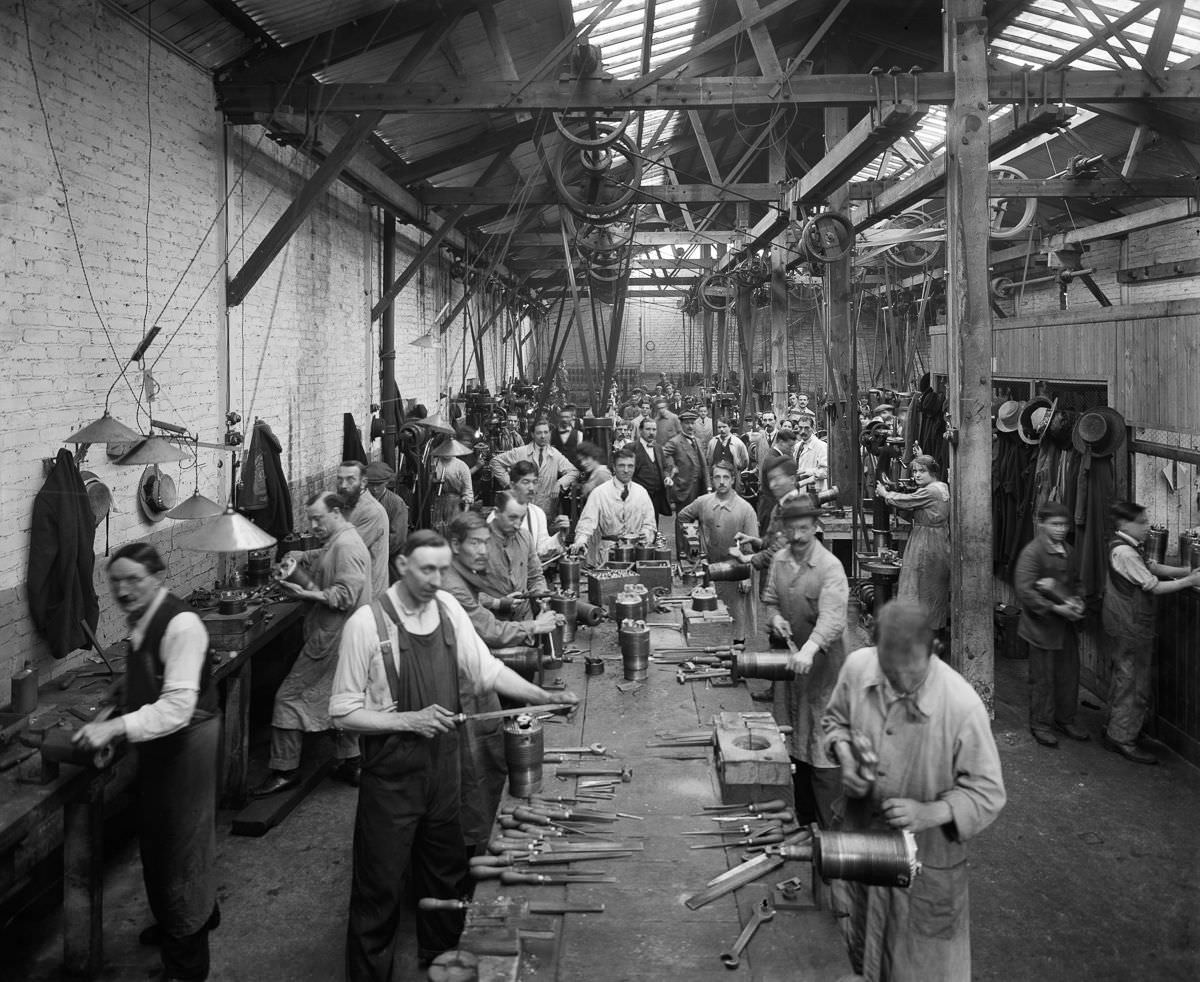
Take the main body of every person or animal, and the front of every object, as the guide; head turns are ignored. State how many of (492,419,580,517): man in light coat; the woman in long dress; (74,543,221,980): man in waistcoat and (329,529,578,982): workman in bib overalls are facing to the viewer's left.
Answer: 2

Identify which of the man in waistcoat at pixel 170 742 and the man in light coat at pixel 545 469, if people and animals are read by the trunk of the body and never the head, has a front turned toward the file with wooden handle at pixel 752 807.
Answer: the man in light coat

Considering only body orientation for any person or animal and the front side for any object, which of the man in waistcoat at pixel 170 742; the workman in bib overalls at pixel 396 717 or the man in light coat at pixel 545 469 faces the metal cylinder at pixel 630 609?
the man in light coat

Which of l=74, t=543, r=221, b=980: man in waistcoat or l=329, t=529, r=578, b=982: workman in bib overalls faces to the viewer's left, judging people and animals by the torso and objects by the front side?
the man in waistcoat

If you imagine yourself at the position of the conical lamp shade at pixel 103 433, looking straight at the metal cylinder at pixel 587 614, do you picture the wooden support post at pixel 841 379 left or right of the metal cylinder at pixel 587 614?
left

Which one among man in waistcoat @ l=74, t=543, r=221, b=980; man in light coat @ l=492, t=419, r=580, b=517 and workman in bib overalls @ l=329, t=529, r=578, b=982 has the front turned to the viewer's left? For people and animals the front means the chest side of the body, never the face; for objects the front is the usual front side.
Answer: the man in waistcoat

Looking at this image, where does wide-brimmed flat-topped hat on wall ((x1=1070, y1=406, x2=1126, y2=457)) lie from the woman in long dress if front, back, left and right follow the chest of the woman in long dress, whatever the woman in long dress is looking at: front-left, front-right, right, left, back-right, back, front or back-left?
back

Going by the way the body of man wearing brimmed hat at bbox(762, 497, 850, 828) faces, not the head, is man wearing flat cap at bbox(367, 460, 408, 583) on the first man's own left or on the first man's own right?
on the first man's own right

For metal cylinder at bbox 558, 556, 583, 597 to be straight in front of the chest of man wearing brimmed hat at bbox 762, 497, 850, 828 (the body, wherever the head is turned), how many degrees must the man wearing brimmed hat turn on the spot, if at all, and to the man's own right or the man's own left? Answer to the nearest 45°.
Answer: approximately 90° to the man's own right

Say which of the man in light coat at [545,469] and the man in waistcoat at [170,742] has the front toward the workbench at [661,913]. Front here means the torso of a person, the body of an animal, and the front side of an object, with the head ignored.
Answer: the man in light coat

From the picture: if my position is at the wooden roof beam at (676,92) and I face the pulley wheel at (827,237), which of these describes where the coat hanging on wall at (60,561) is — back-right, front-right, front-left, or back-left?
back-left

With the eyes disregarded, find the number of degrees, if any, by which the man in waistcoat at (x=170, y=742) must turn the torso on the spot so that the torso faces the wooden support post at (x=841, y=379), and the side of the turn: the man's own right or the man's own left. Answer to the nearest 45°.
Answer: approximately 135° to the man's own right

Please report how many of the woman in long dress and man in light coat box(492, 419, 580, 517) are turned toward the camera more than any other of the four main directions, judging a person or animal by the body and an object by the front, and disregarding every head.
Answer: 1

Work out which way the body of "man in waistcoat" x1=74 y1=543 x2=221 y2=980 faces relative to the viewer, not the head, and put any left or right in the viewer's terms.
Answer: facing to the left of the viewer

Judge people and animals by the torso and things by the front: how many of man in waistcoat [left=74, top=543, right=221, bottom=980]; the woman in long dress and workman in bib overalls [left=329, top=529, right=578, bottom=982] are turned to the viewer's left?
2
